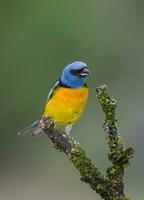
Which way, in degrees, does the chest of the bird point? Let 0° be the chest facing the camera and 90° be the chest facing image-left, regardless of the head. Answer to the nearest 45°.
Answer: approximately 315°
